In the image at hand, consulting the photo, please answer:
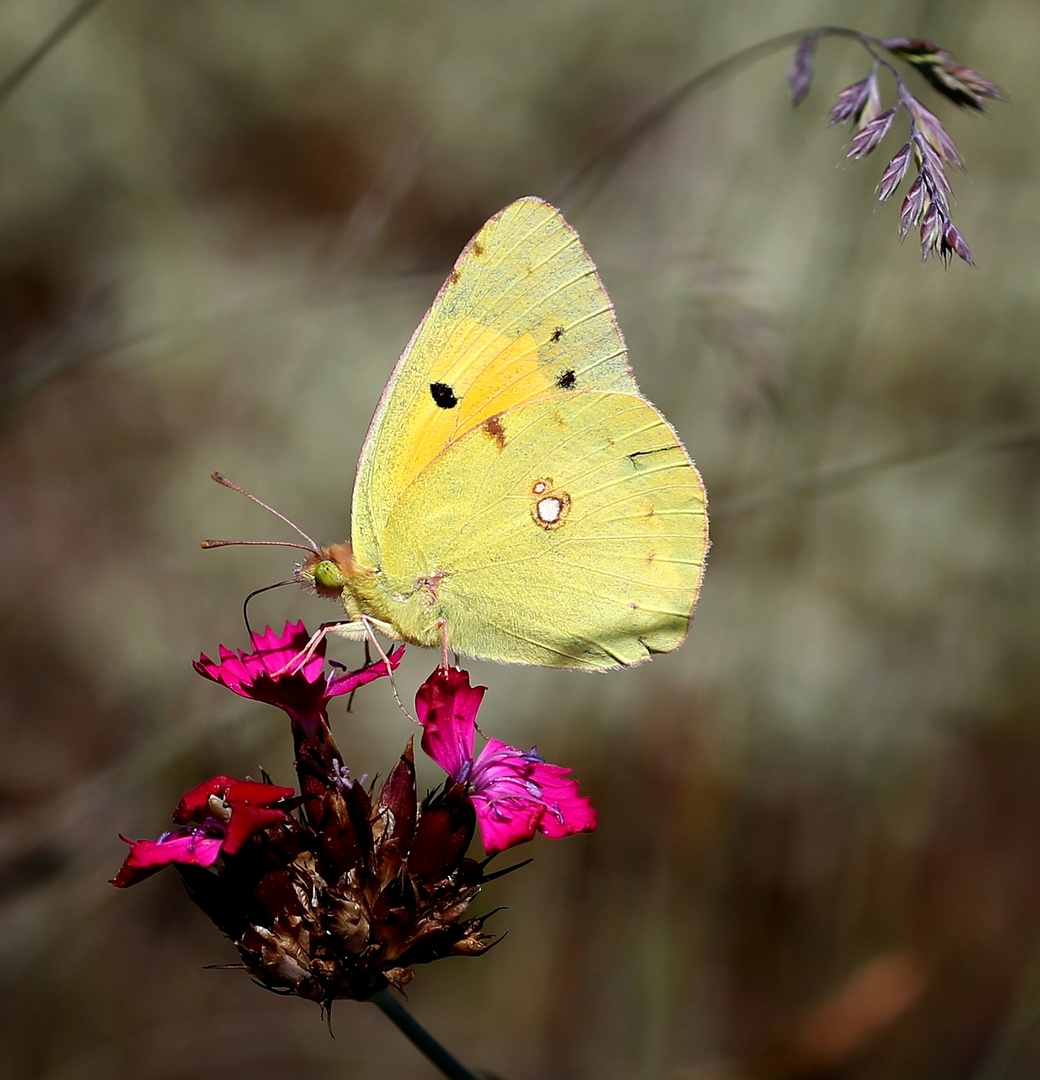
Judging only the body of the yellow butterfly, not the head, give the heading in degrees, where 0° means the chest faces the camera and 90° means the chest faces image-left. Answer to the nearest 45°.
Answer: approximately 90°

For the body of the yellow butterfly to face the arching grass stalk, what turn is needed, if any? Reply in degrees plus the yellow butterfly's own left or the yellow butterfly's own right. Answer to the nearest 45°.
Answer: approximately 135° to the yellow butterfly's own left
